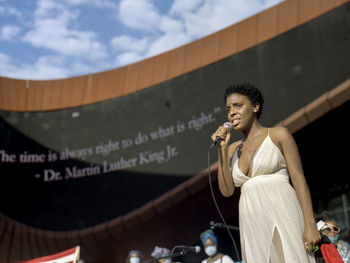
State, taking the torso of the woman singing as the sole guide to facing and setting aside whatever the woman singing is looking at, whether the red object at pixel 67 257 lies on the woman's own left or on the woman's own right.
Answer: on the woman's own right

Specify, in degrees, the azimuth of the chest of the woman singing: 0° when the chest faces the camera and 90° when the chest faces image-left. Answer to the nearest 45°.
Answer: approximately 45°
